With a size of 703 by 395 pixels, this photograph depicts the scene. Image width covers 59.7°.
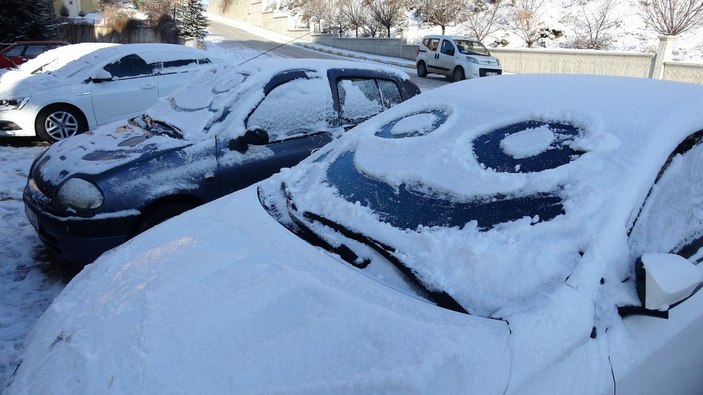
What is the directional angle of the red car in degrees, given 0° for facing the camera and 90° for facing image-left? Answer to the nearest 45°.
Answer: approximately 90°

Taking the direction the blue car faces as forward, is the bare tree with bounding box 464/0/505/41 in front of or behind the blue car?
behind

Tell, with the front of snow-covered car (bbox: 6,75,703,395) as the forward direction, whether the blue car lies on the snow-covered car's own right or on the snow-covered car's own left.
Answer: on the snow-covered car's own right

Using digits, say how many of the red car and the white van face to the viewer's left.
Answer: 1

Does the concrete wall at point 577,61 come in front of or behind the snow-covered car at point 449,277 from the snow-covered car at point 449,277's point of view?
behind

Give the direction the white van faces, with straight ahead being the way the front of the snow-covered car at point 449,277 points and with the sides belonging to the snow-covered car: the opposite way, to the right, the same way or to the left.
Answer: to the left

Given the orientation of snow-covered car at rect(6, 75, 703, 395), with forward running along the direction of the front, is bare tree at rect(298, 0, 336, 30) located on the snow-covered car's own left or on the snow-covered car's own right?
on the snow-covered car's own right

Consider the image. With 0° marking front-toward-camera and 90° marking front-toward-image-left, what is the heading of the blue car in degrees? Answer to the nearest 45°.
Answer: approximately 45°

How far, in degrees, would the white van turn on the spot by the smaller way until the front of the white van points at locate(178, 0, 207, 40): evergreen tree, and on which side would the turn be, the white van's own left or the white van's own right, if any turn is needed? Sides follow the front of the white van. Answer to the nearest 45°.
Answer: approximately 180°

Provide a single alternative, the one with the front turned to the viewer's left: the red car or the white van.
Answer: the red car

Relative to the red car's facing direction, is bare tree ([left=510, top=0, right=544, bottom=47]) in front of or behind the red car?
behind

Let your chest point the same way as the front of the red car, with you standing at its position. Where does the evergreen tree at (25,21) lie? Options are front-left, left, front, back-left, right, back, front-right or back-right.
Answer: right

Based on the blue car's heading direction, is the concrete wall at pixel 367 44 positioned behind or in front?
behind

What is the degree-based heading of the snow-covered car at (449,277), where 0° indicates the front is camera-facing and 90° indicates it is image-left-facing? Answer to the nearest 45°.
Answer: approximately 45°
